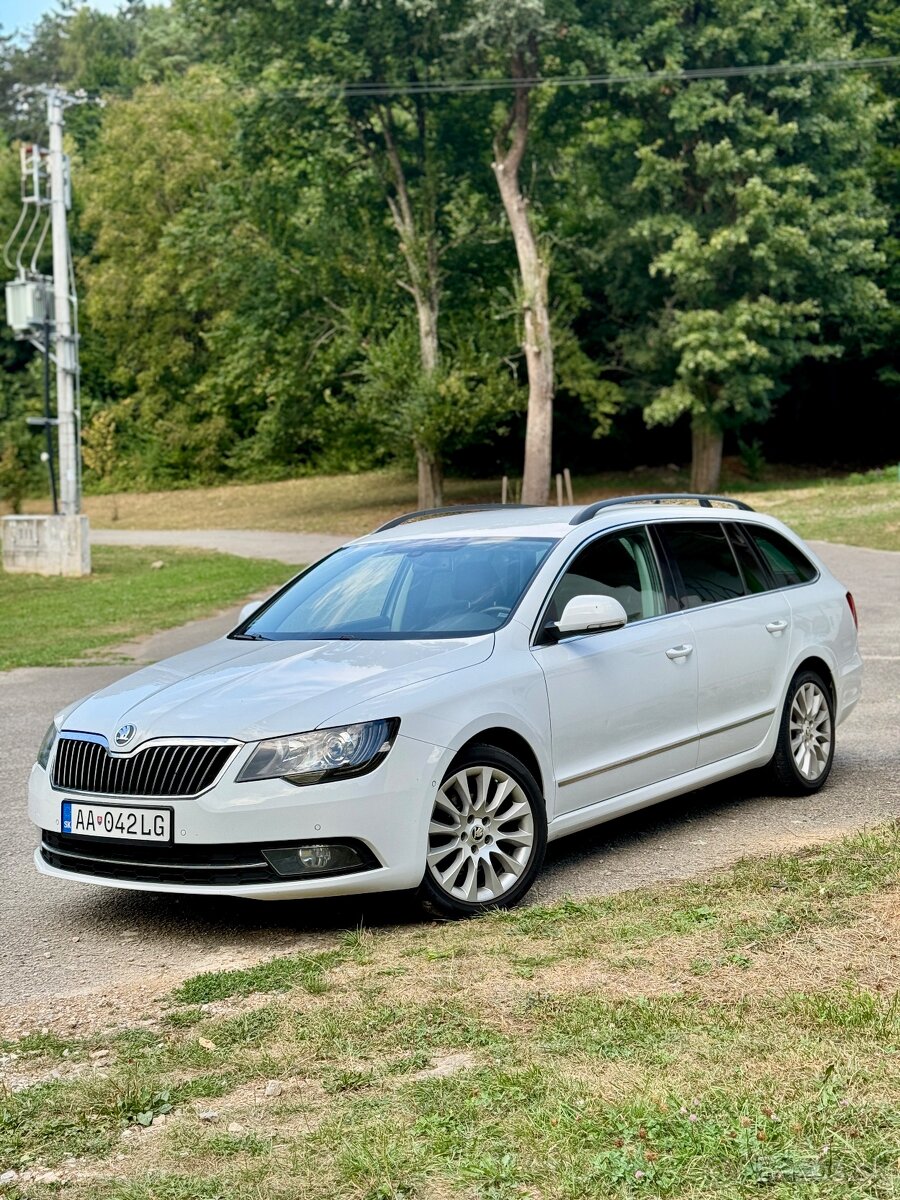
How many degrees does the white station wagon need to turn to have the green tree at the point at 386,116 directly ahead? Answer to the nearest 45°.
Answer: approximately 135° to its right

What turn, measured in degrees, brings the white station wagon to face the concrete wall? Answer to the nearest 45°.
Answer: approximately 135° to its right

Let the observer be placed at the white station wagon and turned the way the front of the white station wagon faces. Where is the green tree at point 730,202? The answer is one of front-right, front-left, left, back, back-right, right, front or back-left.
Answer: back-right

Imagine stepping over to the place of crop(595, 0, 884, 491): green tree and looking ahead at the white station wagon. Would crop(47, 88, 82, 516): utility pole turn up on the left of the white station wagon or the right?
right

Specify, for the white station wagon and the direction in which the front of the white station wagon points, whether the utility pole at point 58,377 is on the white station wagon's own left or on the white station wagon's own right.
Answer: on the white station wagon's own right

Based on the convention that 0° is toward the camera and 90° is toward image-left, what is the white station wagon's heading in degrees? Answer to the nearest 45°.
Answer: approximately 45°

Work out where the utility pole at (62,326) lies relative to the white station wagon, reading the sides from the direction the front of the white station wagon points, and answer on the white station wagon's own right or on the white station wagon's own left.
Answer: on the white station wagon's own right
